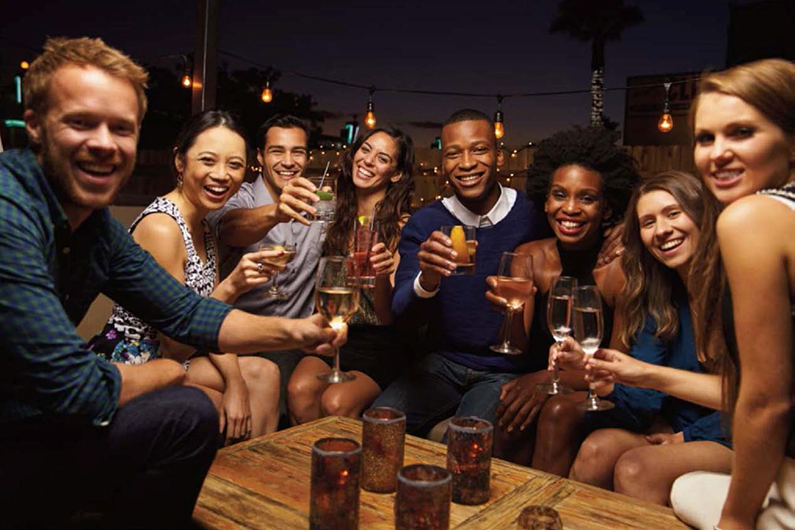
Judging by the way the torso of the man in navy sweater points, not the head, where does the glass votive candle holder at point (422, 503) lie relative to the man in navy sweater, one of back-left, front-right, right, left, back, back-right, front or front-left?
front

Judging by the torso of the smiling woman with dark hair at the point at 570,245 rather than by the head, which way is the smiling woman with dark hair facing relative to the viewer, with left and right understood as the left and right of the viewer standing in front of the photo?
facing the viewer

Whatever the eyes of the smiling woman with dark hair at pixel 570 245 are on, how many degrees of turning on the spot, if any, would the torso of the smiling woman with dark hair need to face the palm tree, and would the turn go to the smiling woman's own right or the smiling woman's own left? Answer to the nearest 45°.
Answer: approximately 180°

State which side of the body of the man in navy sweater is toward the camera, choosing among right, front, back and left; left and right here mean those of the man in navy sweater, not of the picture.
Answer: front

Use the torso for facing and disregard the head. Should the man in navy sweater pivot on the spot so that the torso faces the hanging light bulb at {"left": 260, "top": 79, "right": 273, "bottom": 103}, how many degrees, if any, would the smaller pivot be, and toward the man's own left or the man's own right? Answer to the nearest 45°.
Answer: approximately 135° to the man's own right

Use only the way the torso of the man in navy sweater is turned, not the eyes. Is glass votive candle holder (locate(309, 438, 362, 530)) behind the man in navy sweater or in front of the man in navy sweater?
in front

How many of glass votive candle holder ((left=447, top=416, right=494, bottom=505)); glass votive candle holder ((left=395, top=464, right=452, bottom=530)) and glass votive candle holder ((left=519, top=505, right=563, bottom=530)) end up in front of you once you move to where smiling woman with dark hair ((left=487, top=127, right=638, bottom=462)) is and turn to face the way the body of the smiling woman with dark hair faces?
3

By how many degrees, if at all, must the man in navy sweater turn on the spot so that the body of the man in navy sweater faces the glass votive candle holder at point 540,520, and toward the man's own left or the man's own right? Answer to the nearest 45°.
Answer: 0° — they already face it

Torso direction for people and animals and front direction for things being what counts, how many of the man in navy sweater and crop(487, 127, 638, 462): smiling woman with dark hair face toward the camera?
2

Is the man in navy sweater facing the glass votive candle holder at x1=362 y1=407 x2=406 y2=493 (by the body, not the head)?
yes

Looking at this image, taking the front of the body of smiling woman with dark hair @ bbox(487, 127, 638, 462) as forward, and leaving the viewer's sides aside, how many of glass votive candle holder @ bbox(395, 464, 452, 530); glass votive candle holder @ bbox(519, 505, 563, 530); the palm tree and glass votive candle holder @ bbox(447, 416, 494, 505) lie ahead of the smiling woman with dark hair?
3

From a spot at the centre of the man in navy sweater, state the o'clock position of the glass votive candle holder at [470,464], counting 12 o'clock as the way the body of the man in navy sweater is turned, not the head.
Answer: The glass votive candle holder is roughly at 12 o'clock from the man in navy sweater.

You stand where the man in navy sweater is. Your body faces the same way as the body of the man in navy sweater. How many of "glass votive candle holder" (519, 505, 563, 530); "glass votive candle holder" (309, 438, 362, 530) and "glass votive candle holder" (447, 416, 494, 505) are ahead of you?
3
